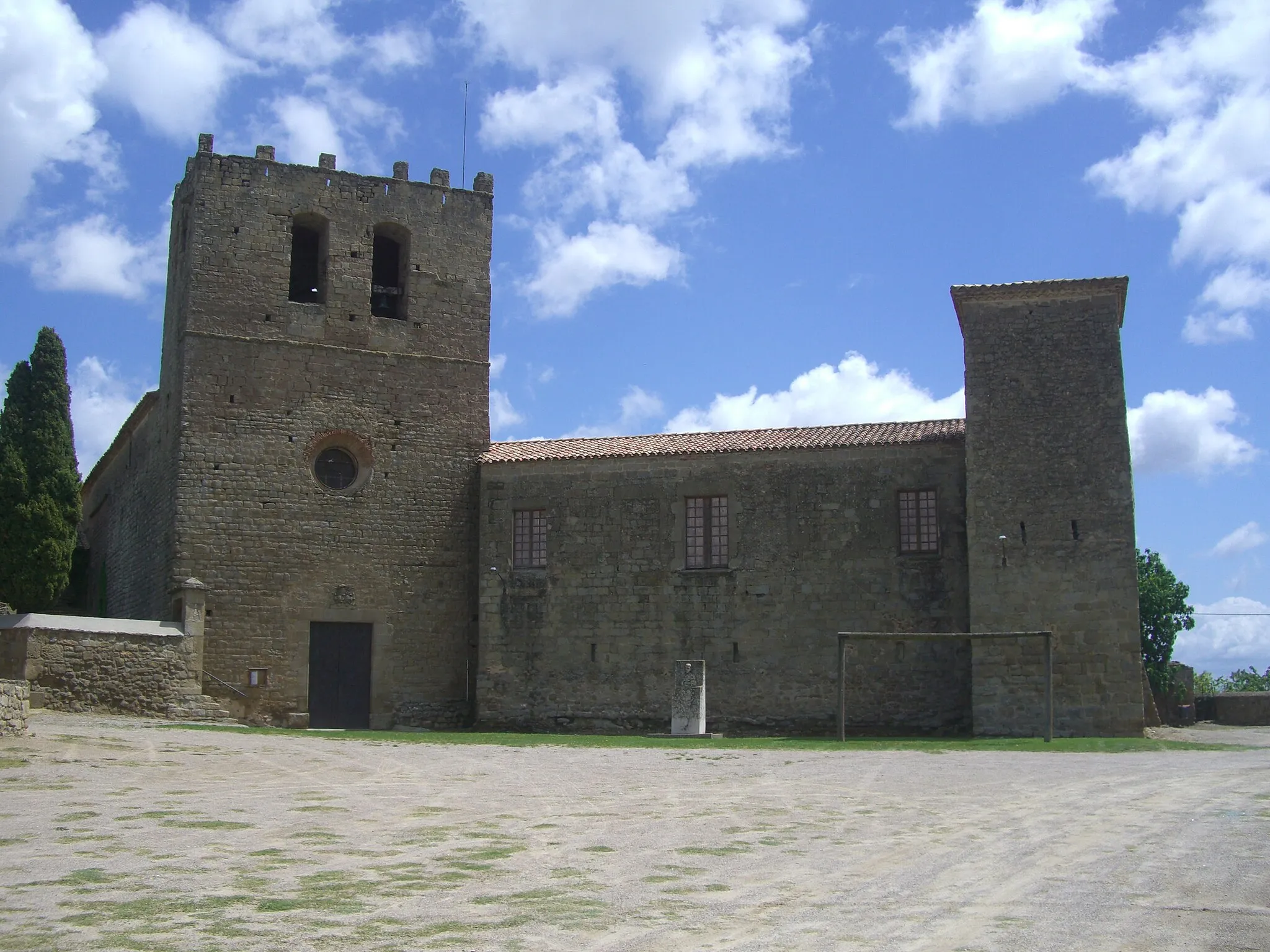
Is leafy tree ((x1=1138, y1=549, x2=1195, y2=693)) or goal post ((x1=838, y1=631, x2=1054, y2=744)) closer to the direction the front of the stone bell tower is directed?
the goal post

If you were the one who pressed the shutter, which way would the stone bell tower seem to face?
facing the viewer

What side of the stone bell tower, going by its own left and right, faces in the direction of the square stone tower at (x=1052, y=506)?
left

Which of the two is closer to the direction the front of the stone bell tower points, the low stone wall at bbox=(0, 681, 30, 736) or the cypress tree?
the low stone wall

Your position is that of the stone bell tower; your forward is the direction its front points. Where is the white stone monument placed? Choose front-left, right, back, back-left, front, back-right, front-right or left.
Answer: front-left

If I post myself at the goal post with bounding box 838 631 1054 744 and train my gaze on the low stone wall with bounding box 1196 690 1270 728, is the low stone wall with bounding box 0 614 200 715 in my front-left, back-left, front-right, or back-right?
back-left

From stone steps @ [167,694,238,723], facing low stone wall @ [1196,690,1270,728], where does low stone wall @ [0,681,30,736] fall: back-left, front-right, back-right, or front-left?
back-right

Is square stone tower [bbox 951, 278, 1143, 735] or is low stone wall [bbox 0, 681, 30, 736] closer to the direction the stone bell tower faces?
the low stone wall

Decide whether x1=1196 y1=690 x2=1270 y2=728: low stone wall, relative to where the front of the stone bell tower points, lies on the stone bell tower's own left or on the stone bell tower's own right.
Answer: on the stone bell tower's own left

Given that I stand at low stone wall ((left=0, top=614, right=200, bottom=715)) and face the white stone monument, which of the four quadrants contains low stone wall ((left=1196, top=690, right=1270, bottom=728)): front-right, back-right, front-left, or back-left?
front-left
